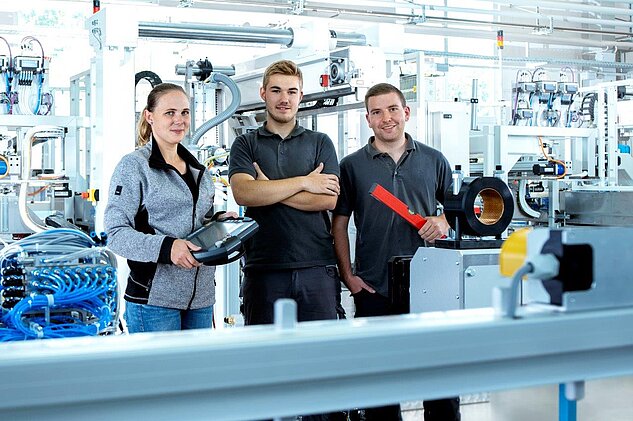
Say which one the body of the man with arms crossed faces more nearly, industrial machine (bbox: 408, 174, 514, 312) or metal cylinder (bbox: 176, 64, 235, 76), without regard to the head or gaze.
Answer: the industrial machine

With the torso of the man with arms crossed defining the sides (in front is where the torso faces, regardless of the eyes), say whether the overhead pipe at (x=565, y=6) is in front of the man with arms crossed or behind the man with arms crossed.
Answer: behind

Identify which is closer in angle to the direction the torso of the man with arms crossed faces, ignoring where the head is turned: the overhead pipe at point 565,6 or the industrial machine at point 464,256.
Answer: the industrial machine

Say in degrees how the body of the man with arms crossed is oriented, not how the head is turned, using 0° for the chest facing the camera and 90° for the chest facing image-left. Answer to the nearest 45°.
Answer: approximately 0°

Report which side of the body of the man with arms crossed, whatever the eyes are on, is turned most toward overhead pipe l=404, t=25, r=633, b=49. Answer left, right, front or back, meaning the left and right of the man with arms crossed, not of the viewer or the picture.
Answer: back

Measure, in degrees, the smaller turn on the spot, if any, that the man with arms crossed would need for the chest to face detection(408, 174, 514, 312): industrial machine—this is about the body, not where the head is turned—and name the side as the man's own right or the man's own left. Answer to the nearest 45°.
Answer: approximately 45° to the man's own left

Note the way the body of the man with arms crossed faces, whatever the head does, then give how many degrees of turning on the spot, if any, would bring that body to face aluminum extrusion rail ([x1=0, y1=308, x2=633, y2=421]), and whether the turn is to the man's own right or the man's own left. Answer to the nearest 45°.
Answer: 0° — they already face it
